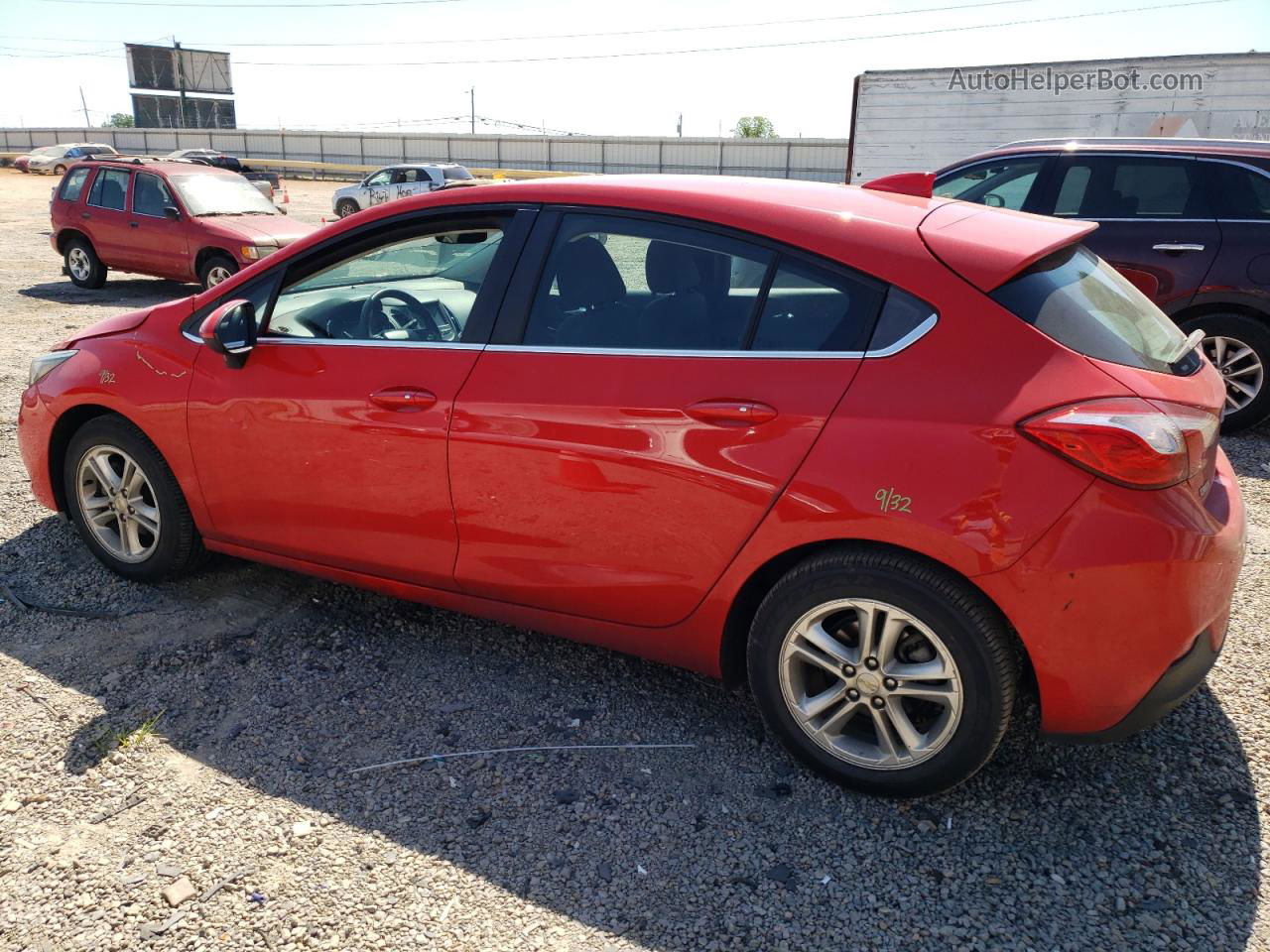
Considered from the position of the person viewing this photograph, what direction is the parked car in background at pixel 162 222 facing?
facing the viewer and to the right of the viewer

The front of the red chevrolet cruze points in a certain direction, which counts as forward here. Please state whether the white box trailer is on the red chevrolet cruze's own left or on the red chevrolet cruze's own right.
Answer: on the red chevrolet cruze's own right

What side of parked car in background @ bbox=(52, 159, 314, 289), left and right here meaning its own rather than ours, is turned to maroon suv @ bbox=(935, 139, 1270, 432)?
front

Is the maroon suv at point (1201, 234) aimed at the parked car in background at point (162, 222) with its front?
yes

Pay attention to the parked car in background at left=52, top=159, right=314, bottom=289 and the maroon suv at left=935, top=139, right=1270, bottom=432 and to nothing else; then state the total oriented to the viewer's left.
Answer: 1

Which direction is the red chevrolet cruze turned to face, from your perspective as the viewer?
facing away from the viewer and to the left of the viewer

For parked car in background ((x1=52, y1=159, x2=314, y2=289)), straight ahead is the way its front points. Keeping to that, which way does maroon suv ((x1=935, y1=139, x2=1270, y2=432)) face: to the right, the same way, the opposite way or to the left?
the opposite way

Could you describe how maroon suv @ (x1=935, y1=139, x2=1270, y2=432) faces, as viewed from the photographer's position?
facing to the left of the viewer

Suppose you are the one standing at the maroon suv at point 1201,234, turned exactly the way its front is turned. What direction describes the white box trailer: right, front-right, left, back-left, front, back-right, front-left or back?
right

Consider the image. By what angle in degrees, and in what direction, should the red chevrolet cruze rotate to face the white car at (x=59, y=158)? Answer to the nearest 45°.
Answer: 0° — it already faces it

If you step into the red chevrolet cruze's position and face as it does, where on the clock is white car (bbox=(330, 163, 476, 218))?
The white car is roughly at 1 o'clock from the red chevrolet cruze.

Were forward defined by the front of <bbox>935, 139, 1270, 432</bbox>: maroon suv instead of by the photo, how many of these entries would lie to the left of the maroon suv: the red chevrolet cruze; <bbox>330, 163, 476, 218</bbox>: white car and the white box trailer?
1
